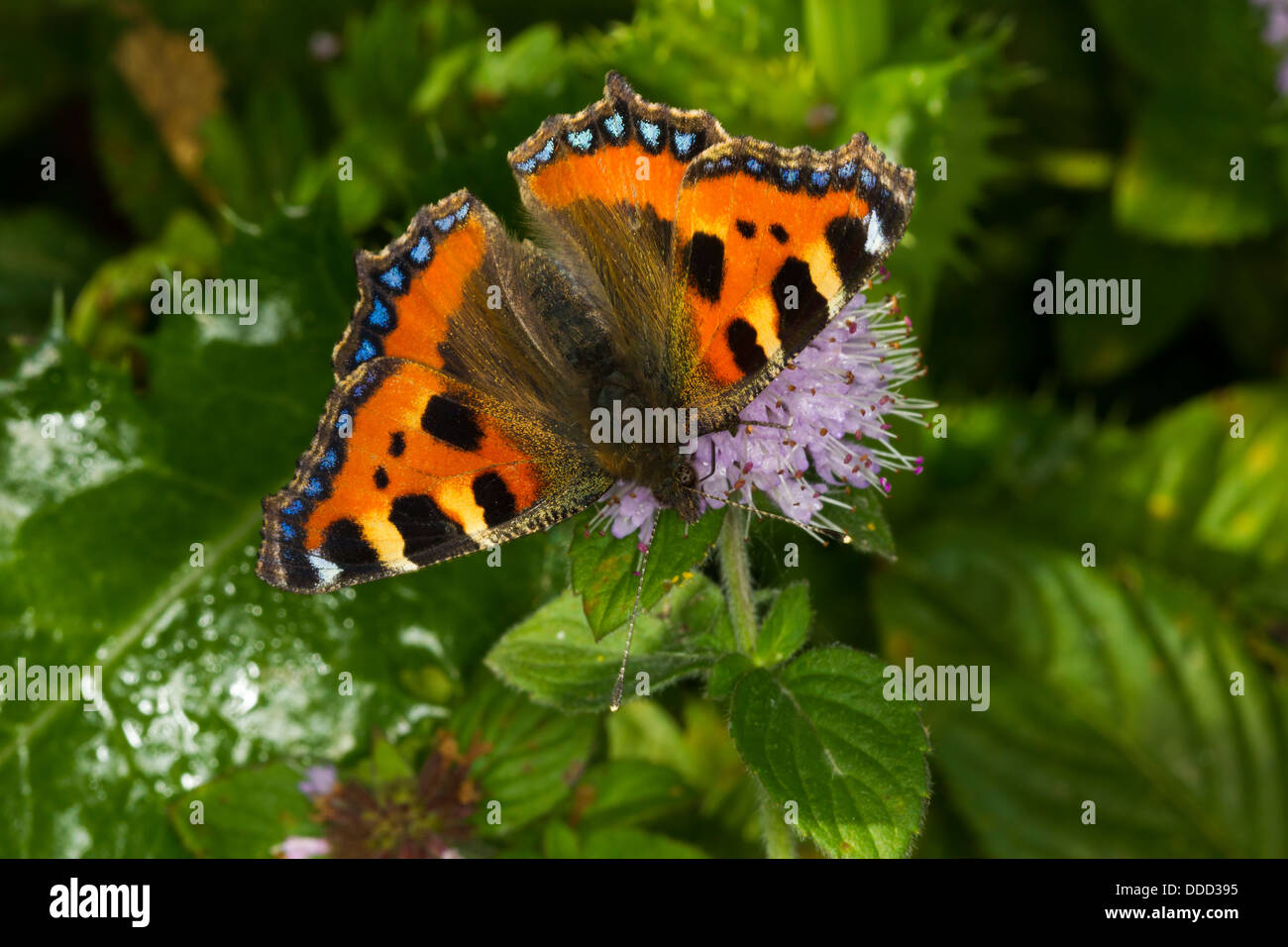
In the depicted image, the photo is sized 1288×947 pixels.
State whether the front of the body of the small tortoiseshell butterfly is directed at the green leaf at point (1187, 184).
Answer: no

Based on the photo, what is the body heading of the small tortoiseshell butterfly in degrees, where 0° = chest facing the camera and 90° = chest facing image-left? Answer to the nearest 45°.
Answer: approximately 315°

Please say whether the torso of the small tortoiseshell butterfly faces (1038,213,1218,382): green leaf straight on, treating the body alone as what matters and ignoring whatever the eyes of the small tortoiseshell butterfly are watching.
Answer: no

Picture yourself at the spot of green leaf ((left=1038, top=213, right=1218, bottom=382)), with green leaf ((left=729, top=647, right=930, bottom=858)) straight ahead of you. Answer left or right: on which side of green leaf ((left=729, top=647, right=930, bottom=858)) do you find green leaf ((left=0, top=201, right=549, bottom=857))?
right
